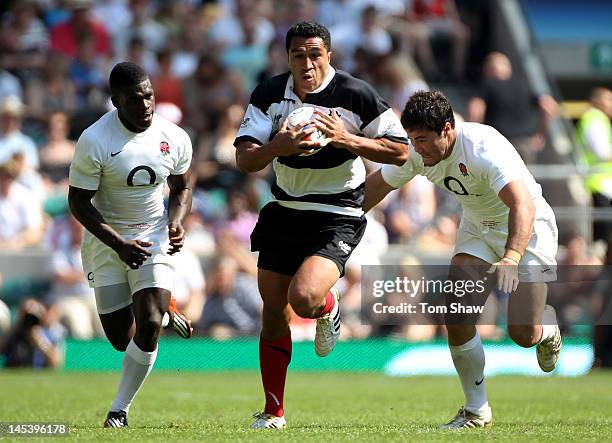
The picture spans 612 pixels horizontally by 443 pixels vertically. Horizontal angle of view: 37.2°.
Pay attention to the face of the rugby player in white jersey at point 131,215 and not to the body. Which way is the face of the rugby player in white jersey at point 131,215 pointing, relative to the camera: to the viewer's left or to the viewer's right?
to the viewer's right

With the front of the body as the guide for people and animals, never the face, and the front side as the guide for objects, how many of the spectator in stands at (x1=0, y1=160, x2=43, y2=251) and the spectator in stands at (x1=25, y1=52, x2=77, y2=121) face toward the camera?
2
